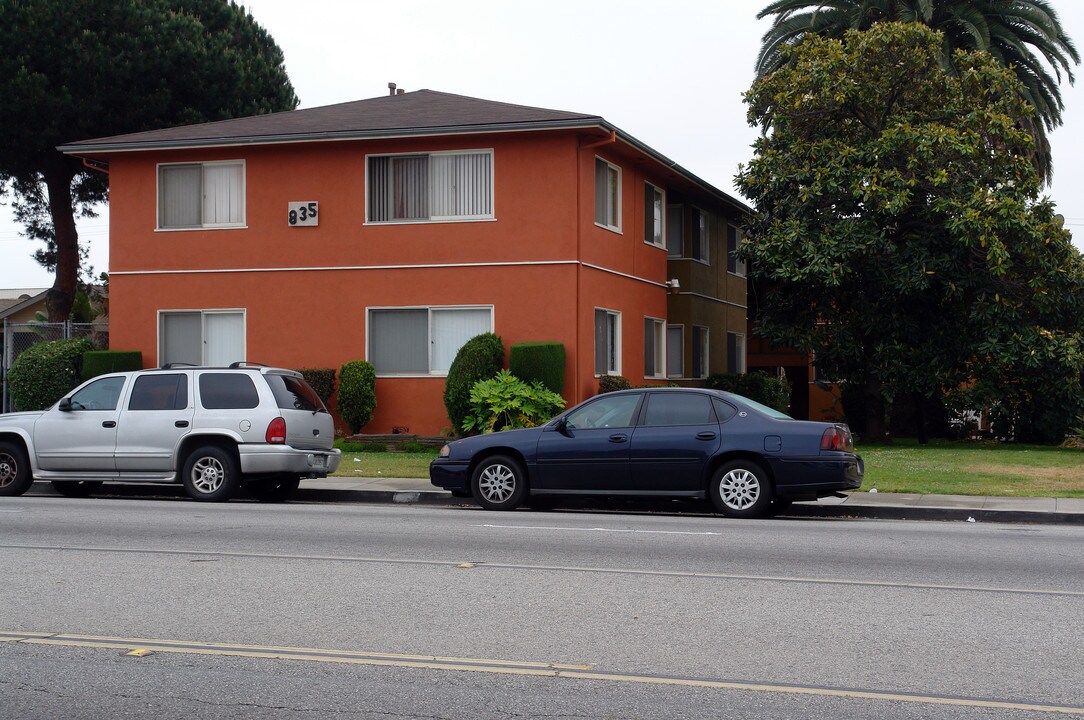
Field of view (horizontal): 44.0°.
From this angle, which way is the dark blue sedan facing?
to the viewer's left

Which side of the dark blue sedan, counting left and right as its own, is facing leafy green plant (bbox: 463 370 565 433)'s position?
right

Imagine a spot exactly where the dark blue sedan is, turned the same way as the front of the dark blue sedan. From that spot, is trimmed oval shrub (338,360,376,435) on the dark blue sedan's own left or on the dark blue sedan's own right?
on the dark blue sedan's own right

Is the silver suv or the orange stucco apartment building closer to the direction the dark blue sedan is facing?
the silver suv

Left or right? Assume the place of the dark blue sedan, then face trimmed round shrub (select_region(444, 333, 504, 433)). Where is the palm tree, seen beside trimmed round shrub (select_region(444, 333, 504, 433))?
right

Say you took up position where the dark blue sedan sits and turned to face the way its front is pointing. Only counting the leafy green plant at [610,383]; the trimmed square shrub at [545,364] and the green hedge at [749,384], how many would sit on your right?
3

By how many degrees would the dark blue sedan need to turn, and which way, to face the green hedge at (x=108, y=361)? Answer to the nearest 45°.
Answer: approximately 45° to its right

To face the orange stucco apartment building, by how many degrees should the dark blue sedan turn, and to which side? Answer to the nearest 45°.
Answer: approximately 45° to its right

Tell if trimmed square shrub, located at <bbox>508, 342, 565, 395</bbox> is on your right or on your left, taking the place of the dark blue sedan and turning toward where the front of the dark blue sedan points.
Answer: on your right
